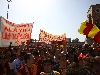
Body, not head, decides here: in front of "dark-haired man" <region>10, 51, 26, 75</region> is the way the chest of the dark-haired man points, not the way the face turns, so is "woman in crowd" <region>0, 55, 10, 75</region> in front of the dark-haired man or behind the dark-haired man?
behind

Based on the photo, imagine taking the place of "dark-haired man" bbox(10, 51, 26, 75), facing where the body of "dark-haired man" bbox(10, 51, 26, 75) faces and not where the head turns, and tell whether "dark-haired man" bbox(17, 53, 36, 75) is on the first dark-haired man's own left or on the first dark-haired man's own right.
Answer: on the first dark-haired man's own right
